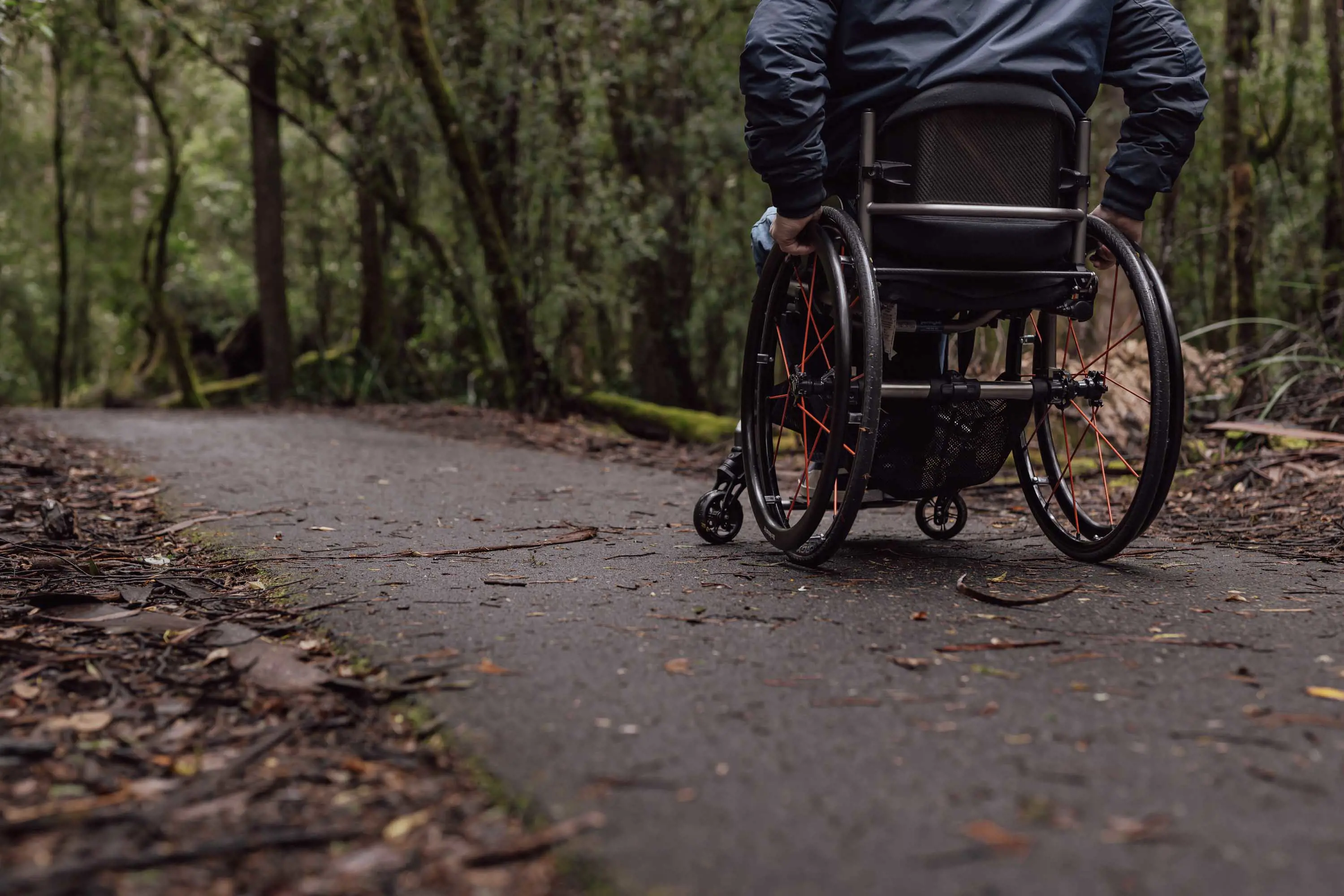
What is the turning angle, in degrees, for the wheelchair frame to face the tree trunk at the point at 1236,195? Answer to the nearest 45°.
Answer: approximately 45° to its right

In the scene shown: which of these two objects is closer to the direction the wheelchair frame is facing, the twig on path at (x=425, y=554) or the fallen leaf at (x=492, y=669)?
the twig on path

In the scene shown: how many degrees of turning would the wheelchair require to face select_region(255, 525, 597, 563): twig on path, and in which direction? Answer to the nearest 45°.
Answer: approximately 45° to its left

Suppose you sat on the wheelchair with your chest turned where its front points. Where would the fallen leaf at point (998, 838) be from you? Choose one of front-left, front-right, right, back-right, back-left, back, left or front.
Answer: back-left

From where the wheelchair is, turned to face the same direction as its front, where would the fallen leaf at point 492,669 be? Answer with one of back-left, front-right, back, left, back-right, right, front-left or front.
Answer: left

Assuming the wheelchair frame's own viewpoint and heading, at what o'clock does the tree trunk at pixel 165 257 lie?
The tree trunk is roughly at 12 o'clock from the wheelchair frame.

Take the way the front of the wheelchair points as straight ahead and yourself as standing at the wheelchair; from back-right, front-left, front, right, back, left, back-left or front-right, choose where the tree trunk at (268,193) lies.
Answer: front

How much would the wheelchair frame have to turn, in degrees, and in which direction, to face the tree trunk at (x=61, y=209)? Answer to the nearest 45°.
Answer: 0° — it already faces it

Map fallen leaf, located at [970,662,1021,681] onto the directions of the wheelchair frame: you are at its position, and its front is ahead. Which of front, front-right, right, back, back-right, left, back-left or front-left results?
back-left

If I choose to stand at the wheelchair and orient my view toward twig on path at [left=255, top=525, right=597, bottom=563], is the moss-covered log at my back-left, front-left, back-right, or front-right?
front-right

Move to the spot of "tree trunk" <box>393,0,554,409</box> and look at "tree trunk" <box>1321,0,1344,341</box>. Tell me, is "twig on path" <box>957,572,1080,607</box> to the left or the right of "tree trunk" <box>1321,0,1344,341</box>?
right

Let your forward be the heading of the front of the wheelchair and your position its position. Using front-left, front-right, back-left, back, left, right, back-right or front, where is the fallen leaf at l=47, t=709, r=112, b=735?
left

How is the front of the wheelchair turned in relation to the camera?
facing away from the viewer and to the left of the viewer

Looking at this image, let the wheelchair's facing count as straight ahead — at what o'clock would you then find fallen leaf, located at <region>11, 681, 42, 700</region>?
The fallen leaf is roughly at 9 o'clock from the wheelchair.

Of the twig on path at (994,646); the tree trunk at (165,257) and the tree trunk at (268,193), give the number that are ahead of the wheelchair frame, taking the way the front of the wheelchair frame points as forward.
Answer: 2

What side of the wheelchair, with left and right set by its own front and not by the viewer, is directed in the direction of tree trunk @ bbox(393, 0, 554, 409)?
front

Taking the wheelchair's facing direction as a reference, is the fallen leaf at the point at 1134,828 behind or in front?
behind

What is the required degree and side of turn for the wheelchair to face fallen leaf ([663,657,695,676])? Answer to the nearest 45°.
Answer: approximately 90° to its left
